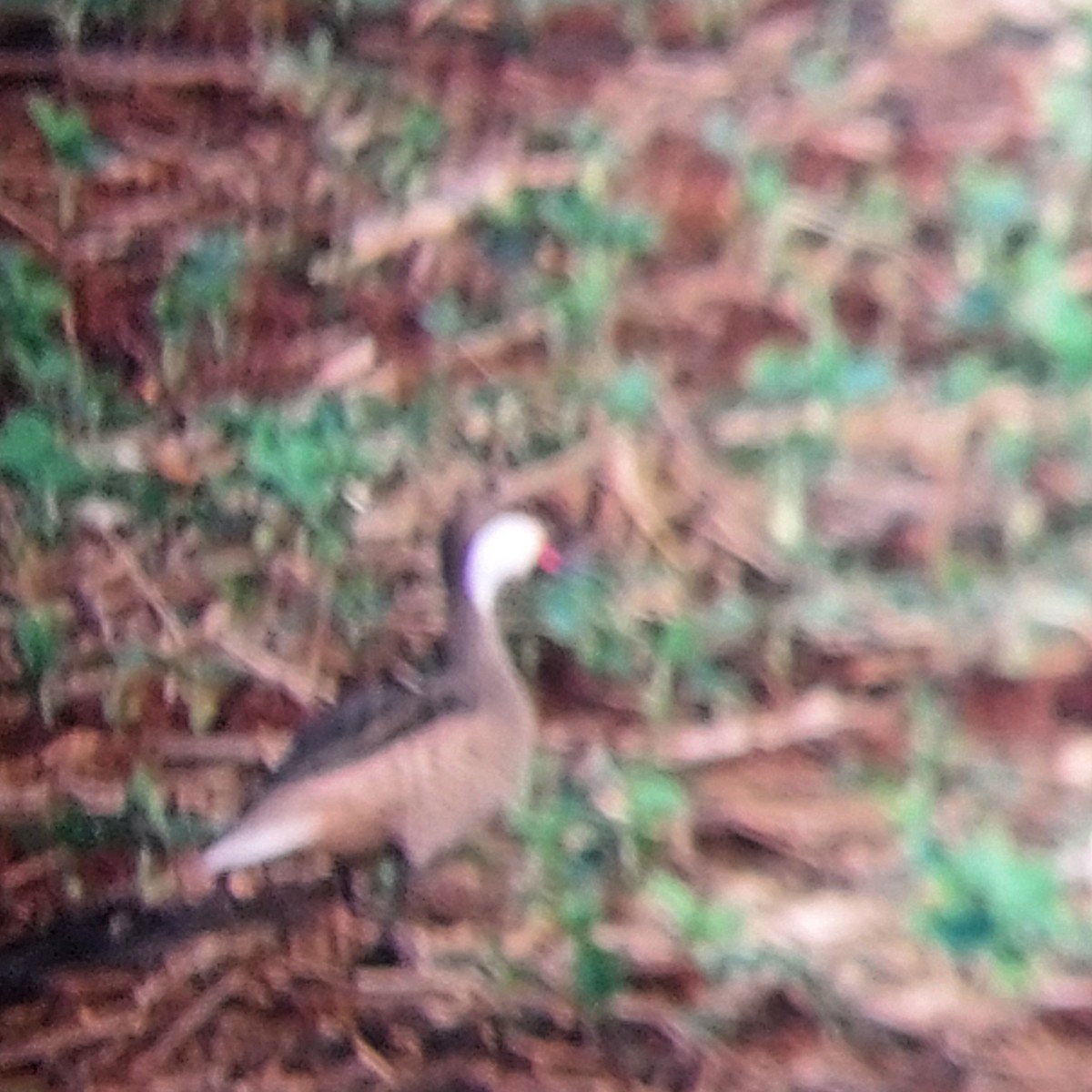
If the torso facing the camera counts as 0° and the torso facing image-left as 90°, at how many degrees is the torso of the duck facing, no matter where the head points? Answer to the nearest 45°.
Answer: approximately 270°
